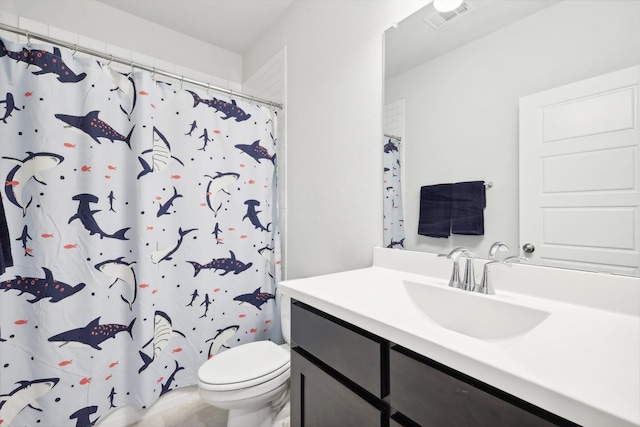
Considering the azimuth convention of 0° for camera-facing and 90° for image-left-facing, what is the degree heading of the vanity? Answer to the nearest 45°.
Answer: approximately 45°

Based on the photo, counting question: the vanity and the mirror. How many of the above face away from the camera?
0

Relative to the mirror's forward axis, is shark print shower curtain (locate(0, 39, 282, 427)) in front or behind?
in front

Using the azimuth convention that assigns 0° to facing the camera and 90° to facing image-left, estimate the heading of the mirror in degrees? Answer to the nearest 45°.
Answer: approximately 45°
